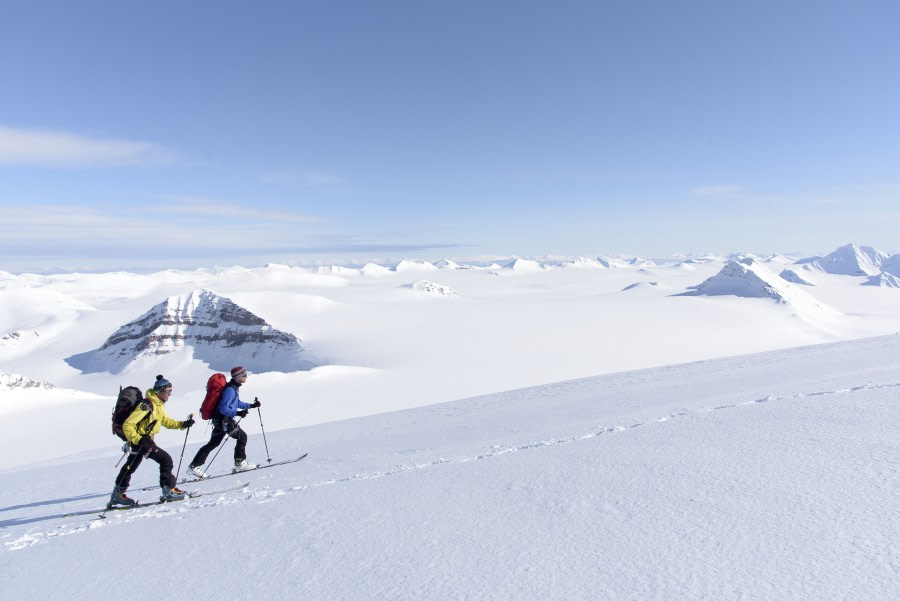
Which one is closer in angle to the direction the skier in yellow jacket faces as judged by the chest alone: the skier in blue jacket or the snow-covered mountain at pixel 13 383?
the skier in blue jacket

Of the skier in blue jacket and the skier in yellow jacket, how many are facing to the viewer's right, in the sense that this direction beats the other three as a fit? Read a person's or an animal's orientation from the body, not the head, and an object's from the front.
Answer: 2

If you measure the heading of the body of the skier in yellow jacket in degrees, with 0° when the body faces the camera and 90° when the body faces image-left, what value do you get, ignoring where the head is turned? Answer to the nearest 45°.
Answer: approximately 270°

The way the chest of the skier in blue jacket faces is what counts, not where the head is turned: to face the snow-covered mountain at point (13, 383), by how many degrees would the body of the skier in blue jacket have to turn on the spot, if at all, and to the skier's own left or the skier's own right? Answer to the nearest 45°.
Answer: approximately 90° to the skier's own left

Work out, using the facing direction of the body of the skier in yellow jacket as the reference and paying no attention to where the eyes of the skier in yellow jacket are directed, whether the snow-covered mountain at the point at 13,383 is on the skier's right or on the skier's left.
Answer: on the skier's left

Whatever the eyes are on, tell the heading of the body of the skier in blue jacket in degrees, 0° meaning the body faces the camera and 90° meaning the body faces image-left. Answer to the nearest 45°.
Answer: approximately 270°

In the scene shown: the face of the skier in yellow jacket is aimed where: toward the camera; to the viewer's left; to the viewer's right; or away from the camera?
to the viewer's right

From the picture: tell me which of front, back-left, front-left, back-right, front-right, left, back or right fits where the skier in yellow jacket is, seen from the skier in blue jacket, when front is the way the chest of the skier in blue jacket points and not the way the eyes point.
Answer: back-right

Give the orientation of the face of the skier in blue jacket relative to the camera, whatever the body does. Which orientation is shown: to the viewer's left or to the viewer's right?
to the viewer's right

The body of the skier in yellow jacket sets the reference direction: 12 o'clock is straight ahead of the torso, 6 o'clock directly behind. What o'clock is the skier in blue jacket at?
The skier in blue jacket is roughly at 11 o'clock from the skier in yellow jacket.
